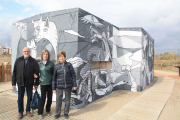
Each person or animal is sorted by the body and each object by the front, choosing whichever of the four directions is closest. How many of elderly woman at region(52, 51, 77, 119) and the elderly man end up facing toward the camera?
2

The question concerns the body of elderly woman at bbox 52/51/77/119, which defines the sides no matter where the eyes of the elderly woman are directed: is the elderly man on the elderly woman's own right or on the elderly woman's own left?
on the elderly woman's own right

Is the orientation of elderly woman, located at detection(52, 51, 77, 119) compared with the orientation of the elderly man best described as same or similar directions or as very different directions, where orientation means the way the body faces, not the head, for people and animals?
same or similar directions

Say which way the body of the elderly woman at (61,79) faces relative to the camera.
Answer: toward the camera

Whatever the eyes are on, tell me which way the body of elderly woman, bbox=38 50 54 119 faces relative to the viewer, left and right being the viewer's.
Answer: facing the viewer

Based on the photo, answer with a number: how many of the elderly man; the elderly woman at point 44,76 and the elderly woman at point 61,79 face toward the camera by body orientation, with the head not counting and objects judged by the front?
3

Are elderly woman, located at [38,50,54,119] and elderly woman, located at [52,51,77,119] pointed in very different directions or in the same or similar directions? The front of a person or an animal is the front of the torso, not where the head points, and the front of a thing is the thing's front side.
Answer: same or similar directions

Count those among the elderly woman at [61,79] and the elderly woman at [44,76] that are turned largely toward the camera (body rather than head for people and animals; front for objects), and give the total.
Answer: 2

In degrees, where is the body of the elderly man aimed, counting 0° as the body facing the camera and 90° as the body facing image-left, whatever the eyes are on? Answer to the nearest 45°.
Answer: approximately 0°
